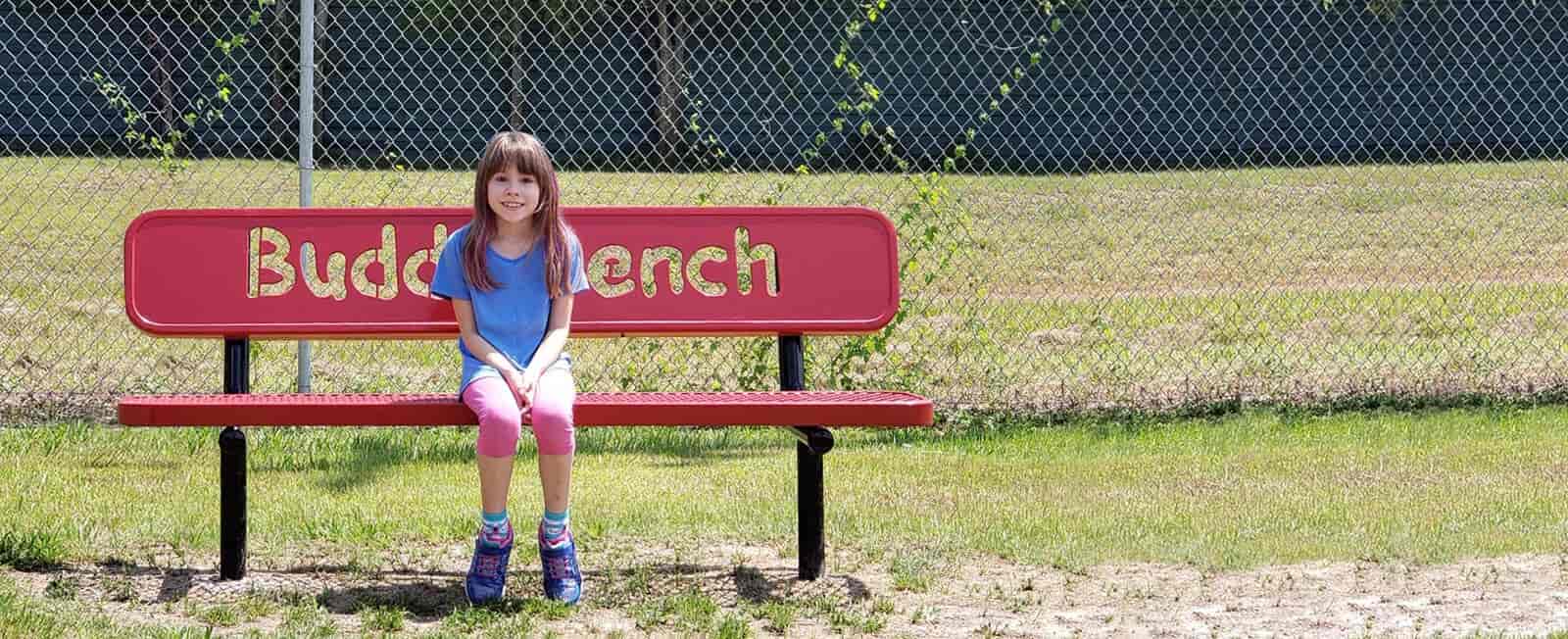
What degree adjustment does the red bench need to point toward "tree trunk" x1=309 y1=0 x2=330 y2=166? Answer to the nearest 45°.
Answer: approximately 180°

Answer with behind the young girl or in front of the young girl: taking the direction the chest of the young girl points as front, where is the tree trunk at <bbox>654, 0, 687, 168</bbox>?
behind

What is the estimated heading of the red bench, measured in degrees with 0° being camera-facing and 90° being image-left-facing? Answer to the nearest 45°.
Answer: approximately 0°

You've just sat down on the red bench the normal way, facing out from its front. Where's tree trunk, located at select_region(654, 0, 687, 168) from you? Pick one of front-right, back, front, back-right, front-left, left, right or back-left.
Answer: back

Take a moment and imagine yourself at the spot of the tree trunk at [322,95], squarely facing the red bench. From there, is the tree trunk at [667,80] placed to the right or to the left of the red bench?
left
